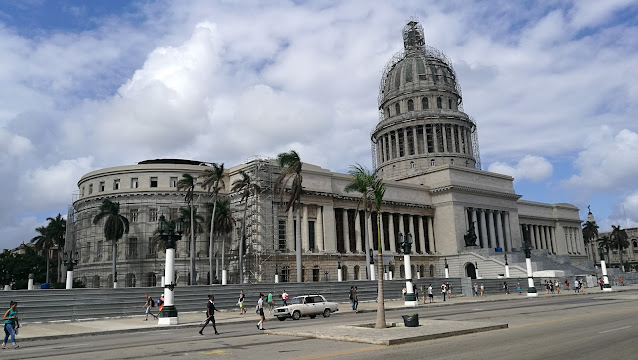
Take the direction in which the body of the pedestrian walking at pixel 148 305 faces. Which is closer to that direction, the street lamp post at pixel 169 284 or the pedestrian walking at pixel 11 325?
the pedestrian walking

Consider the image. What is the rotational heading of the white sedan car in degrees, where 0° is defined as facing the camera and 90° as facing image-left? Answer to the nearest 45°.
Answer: approximately 45°

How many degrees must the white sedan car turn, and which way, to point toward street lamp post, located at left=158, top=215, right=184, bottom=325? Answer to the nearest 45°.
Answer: approximately 45° to its right

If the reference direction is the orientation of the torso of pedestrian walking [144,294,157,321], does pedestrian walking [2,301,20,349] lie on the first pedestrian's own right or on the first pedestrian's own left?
on the first pedestrian's own left

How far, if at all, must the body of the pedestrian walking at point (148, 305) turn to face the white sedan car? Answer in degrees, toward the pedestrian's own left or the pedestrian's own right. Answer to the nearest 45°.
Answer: approximately 135° to the pedestrian's own left

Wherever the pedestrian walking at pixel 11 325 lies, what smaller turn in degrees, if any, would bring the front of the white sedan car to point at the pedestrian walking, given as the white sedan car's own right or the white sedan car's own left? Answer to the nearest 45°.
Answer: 0° — it already faces them

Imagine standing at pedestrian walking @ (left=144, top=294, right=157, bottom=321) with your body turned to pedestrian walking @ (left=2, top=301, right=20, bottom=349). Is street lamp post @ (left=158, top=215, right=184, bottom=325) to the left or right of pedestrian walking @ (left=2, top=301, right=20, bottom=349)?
left

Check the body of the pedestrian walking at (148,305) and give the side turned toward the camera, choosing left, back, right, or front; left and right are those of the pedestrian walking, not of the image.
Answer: left

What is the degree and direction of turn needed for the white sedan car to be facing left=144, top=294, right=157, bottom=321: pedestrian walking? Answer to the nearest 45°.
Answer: approximately 45° to its right
